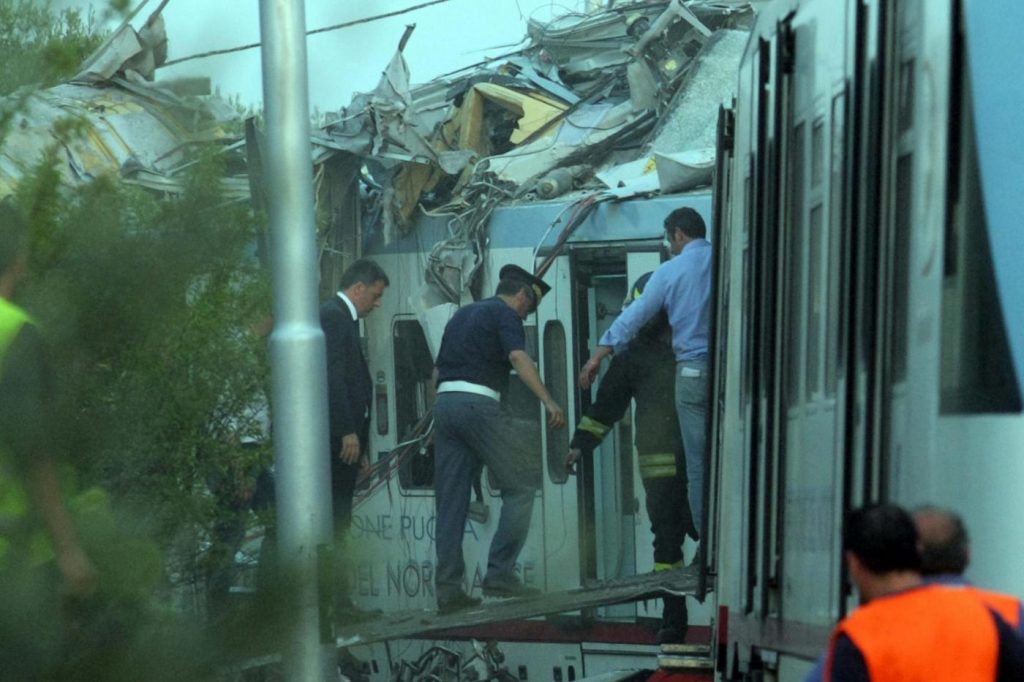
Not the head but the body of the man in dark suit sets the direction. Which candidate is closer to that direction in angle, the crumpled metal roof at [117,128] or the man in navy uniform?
the man in navy uniform

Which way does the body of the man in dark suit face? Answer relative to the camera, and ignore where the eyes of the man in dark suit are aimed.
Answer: to the viewer's right

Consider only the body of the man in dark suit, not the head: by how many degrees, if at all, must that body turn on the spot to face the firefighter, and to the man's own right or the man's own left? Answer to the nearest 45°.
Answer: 0° — they already face them

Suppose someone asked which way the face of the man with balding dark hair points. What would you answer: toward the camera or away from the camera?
away from the camera

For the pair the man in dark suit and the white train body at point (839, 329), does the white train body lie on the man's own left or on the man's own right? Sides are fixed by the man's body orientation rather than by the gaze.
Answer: on the man's own right

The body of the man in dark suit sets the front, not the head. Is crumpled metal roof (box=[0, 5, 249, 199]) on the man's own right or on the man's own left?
on the man's own left

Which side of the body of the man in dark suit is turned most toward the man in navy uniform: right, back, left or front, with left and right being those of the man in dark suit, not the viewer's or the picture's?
front

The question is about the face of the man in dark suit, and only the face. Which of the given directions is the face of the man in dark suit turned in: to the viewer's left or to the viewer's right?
to the viewer's right

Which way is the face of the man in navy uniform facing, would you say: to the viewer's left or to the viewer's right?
to the viewer's right
